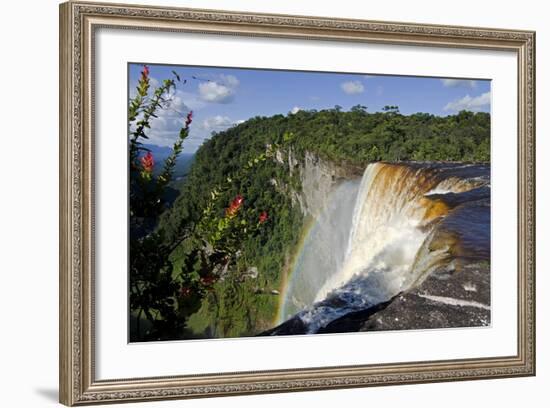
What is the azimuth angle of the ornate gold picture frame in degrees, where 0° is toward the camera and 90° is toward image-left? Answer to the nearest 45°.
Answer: approximately 315°
